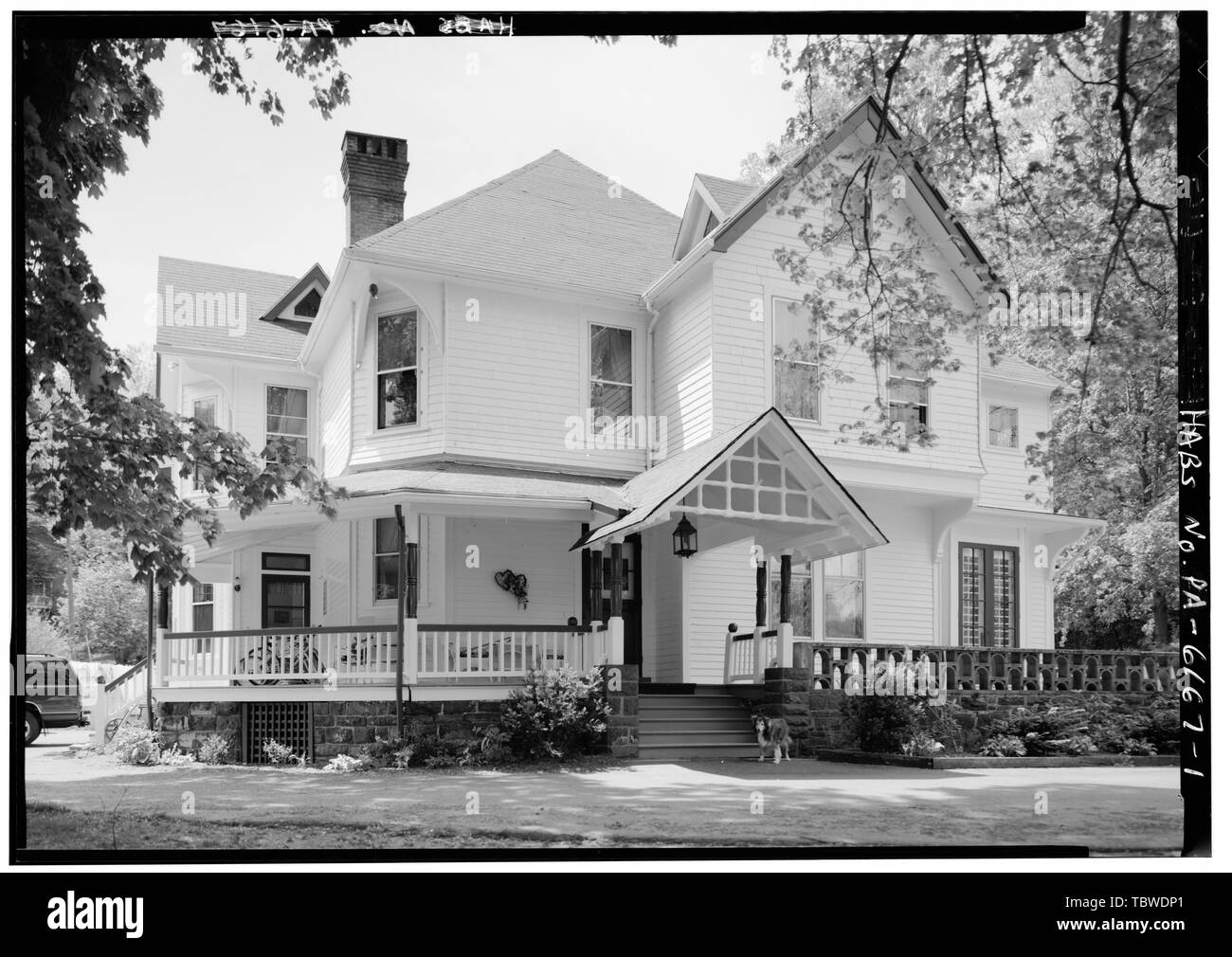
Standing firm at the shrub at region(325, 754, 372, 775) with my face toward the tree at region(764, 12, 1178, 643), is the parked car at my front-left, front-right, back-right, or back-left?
back-left

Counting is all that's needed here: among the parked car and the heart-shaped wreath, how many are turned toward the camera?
1

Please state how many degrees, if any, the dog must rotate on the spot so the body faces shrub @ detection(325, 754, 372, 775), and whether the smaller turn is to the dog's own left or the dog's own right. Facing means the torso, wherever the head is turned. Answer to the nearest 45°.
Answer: approximately 45° to the dog's own right
